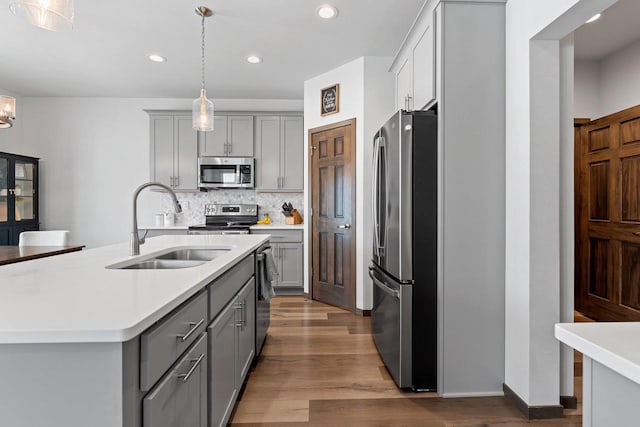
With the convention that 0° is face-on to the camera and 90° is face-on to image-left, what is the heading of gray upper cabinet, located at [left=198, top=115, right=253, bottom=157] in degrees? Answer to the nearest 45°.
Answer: approximately 0°

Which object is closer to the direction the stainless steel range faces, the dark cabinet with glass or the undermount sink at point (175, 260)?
the undermount sink

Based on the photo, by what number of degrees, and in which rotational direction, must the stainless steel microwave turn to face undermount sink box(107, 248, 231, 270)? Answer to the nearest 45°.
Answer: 0° — it already faces it

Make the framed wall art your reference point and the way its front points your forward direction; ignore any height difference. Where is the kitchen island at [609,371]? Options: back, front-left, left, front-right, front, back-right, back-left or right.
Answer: front-left

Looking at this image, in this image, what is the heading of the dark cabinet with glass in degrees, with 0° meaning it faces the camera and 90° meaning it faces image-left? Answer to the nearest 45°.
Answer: approximately 315°

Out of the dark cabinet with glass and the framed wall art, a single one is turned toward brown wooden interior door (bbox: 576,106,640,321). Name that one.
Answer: the dark cabinet with glass

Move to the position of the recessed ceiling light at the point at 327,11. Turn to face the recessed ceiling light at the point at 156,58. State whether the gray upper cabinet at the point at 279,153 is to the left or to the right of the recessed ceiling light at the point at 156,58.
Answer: right

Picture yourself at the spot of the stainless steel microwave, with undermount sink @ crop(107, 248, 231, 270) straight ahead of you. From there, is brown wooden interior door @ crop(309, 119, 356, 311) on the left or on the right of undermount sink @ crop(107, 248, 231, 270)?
left

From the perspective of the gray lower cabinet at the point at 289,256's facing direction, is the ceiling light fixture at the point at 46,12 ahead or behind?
ahead
